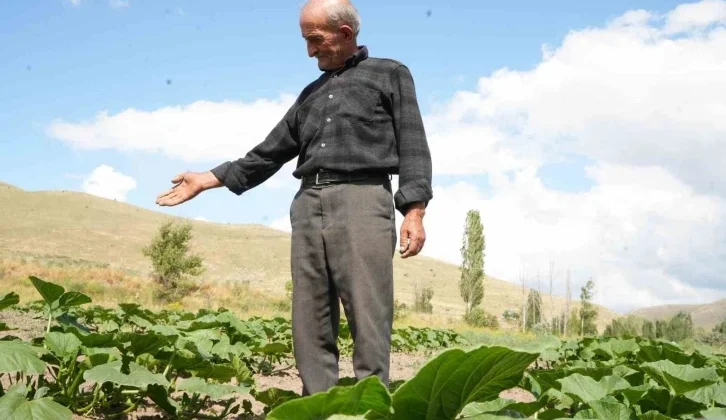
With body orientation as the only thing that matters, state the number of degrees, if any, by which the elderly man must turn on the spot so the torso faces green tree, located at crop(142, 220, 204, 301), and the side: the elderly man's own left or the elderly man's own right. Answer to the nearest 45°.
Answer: approximately 135° to the elderly man's own right

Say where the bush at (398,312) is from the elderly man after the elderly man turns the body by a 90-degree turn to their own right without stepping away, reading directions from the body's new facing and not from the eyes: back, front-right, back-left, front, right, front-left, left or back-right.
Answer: front-right

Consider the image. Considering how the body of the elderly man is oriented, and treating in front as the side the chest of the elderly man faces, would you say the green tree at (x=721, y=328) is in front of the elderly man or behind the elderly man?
behind

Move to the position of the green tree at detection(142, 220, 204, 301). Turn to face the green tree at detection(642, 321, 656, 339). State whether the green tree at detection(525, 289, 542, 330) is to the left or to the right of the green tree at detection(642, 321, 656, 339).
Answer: left

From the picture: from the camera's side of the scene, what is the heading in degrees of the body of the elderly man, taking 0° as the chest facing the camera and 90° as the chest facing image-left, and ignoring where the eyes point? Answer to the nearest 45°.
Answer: approximately 45°

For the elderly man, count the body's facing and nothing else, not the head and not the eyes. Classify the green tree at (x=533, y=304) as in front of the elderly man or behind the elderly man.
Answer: behind

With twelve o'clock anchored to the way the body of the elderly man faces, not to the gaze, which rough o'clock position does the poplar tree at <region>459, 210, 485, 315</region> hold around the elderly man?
The poplar tree is roughly at 5 o'clock from the elderly man.

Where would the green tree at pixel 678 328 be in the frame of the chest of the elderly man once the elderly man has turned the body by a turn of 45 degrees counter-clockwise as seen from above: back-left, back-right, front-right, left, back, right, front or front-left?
back-left

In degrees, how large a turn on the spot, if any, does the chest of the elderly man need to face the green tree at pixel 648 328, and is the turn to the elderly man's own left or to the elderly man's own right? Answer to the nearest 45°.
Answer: approximately 180°

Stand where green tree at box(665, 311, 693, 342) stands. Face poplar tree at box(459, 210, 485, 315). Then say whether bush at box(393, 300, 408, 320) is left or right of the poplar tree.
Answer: left
